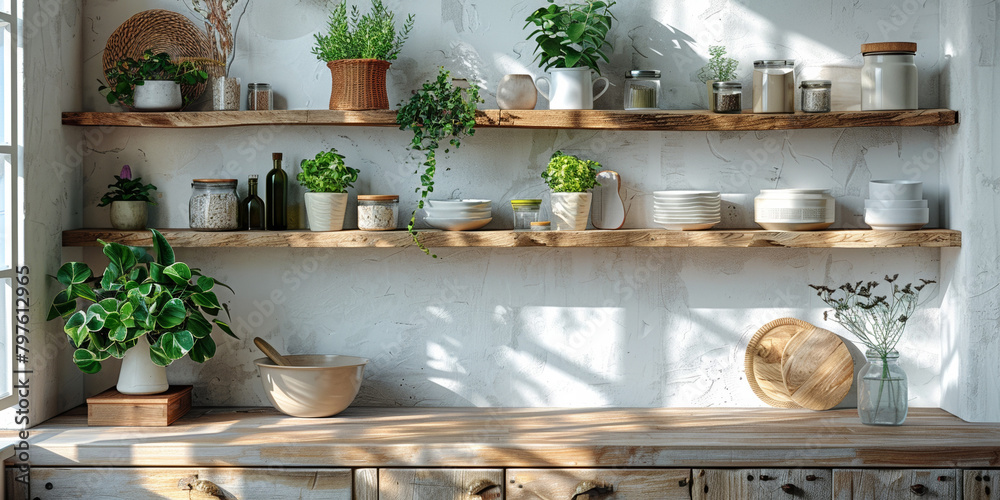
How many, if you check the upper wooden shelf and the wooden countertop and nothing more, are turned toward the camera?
2

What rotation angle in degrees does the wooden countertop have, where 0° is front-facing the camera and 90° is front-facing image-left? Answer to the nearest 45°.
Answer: approximately 0°

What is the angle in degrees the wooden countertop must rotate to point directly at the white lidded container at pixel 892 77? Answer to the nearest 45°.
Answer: approximately 90° to its left

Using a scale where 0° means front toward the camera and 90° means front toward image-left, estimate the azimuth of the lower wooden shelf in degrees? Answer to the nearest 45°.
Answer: approximately 0°
